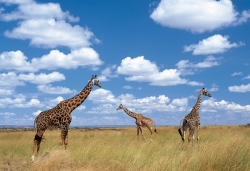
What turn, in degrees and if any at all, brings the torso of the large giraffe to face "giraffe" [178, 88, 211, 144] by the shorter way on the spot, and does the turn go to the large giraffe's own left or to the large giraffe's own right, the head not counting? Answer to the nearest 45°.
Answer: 0° — it already faces it

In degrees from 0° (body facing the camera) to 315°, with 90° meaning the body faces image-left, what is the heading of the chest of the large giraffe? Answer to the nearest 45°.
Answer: approximately 225°
